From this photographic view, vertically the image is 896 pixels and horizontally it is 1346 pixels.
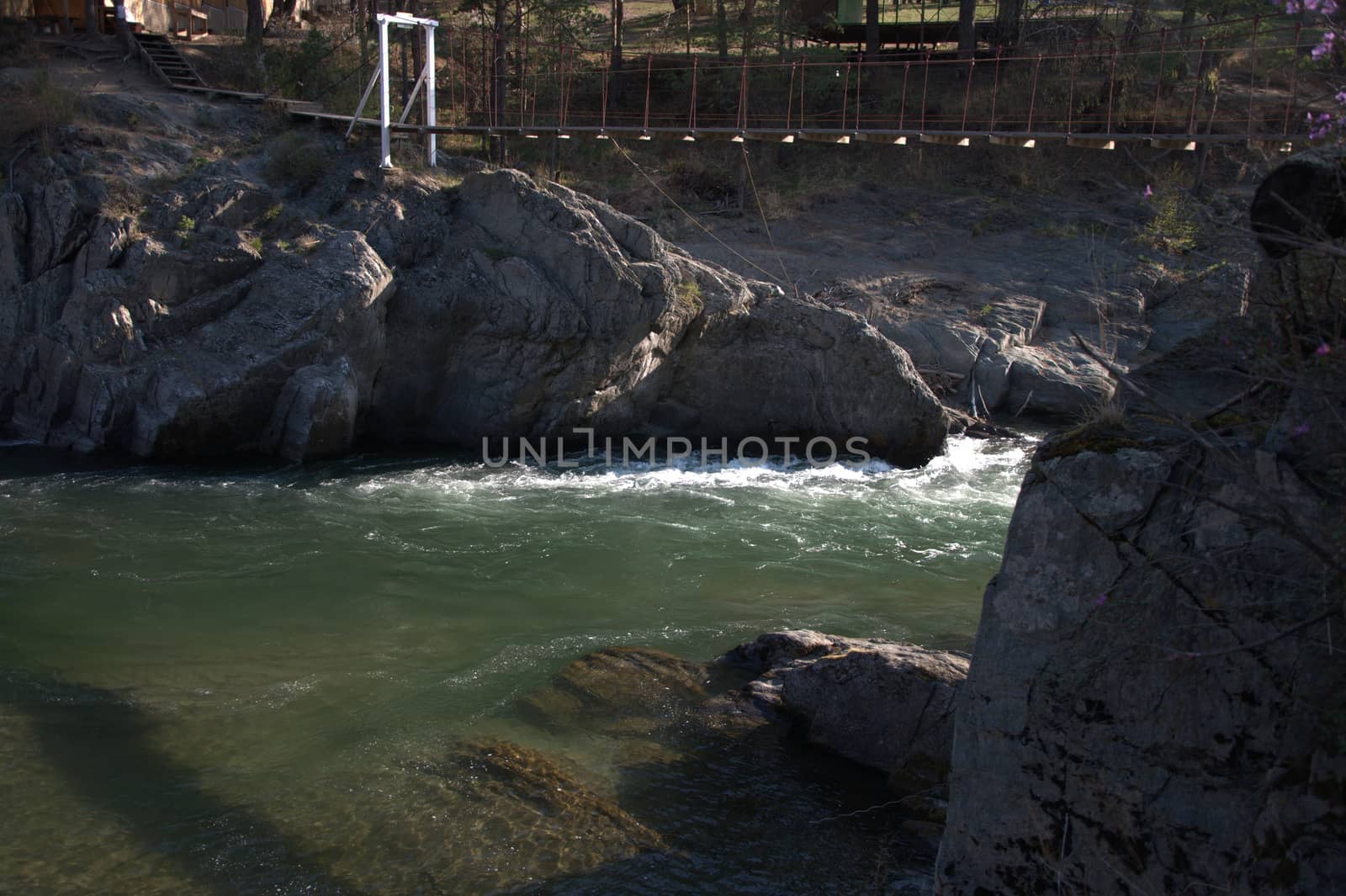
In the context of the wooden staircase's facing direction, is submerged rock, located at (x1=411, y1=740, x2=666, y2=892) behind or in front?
in front

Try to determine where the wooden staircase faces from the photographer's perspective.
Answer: facing the viewer and to the right of the viewer

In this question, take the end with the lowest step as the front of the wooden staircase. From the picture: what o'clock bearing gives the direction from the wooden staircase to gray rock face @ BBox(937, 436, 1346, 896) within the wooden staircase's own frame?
The gray rock face is roughly at 1 o'clock from the wooden staircase.

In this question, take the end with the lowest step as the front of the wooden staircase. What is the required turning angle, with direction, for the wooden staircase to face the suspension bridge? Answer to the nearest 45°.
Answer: approximately 45° to its left

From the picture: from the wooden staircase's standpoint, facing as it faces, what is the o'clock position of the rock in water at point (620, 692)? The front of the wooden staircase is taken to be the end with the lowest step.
The rock in water is roughly at 1 o'clock from the wooden staircase.

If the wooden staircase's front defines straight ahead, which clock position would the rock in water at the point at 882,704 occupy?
The rock in water is roughly at 1 o'clock from the wooden staircase.

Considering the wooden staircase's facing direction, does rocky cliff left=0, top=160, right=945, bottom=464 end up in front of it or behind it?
in front

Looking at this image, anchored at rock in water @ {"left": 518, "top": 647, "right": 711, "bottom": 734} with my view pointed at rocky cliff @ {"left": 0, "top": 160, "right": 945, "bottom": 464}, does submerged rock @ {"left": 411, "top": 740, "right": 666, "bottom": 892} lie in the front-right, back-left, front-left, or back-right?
back-left
